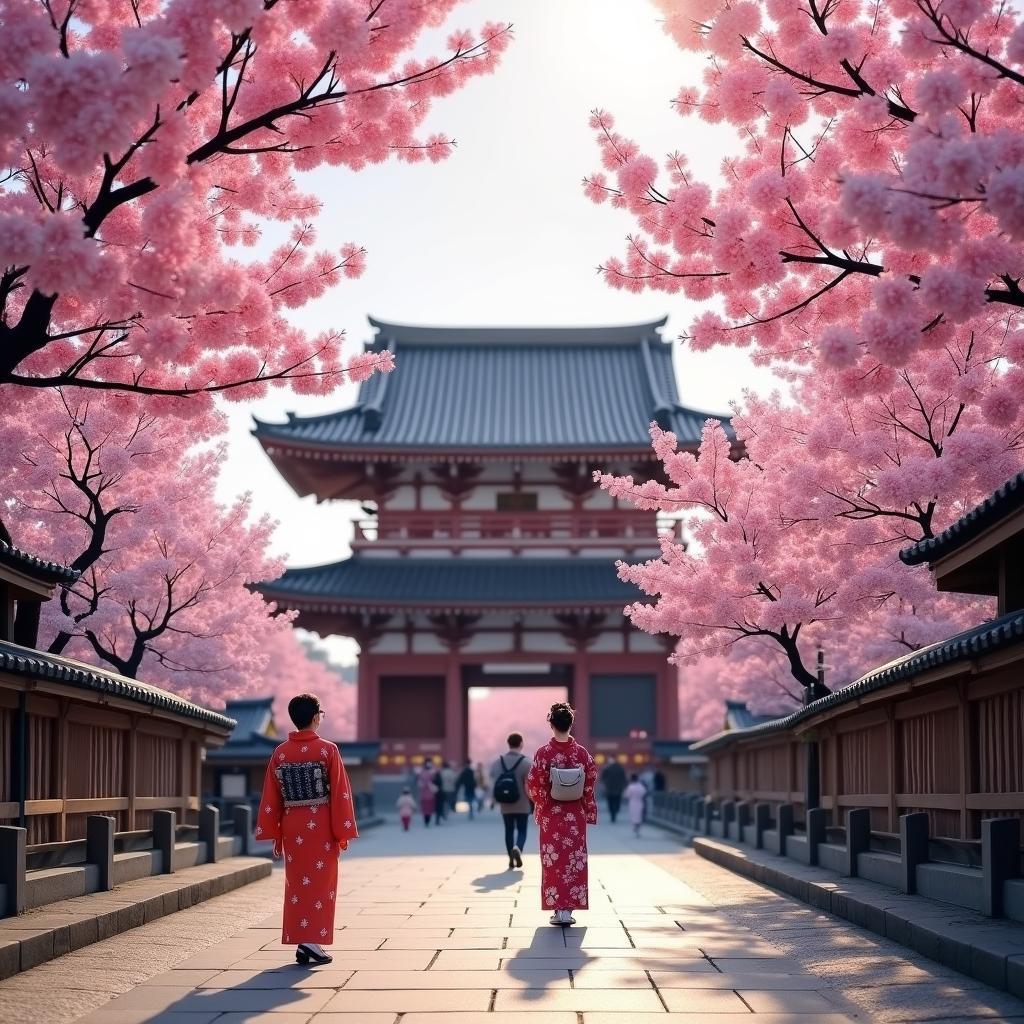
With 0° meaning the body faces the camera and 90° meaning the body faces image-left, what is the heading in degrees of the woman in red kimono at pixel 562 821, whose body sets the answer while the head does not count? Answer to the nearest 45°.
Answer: approximately 180°

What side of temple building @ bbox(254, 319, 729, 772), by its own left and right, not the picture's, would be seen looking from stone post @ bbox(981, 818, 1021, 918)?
front

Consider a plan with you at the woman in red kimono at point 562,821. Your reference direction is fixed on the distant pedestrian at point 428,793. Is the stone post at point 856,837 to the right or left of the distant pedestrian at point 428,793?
right

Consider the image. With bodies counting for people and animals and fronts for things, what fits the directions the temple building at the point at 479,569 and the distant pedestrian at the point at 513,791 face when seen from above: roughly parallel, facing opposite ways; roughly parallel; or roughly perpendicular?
roughly parallel, facing opposite ways

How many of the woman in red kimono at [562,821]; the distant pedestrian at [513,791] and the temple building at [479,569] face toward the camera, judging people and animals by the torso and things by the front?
1

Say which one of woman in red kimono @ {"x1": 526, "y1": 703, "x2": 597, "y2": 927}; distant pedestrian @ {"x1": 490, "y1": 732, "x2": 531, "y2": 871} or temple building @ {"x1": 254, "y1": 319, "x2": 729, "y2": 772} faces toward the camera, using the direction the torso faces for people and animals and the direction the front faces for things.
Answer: the temple building

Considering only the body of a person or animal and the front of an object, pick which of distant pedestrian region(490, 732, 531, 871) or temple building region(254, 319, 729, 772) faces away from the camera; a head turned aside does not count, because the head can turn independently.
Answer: the distant pedestrian

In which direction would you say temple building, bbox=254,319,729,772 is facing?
toward the camera

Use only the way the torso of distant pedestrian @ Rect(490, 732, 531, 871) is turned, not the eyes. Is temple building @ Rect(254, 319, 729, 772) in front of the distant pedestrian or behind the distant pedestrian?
in front

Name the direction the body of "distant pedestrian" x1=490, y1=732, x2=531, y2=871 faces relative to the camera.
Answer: away from the camera

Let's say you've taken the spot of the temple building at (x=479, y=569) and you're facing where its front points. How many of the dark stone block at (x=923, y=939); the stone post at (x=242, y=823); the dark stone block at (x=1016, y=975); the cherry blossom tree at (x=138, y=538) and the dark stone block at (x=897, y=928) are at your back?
0

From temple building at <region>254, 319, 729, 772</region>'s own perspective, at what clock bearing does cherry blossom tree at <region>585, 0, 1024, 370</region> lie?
The cherry blossom tree is roughly at 12 o'clock from the temple building.

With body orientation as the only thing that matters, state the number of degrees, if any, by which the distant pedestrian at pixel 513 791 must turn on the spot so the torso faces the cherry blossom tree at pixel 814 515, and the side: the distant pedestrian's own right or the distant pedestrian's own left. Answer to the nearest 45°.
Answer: approximately 90° to the distant pedestrian's own right

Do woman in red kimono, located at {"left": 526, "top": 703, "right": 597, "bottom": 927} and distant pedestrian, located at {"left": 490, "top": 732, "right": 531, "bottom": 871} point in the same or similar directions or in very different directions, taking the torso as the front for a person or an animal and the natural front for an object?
same or similar directions

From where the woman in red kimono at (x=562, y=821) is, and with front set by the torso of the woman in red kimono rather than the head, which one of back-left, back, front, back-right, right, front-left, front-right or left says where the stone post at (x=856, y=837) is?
front-right

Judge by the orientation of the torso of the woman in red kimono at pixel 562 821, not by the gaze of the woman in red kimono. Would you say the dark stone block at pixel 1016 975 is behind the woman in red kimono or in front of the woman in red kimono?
behind

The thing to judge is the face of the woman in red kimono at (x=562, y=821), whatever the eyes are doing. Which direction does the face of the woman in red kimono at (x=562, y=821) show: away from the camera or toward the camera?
away from the camera

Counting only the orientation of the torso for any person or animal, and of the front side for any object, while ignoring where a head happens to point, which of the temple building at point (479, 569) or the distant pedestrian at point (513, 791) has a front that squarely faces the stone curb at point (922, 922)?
the temple building
